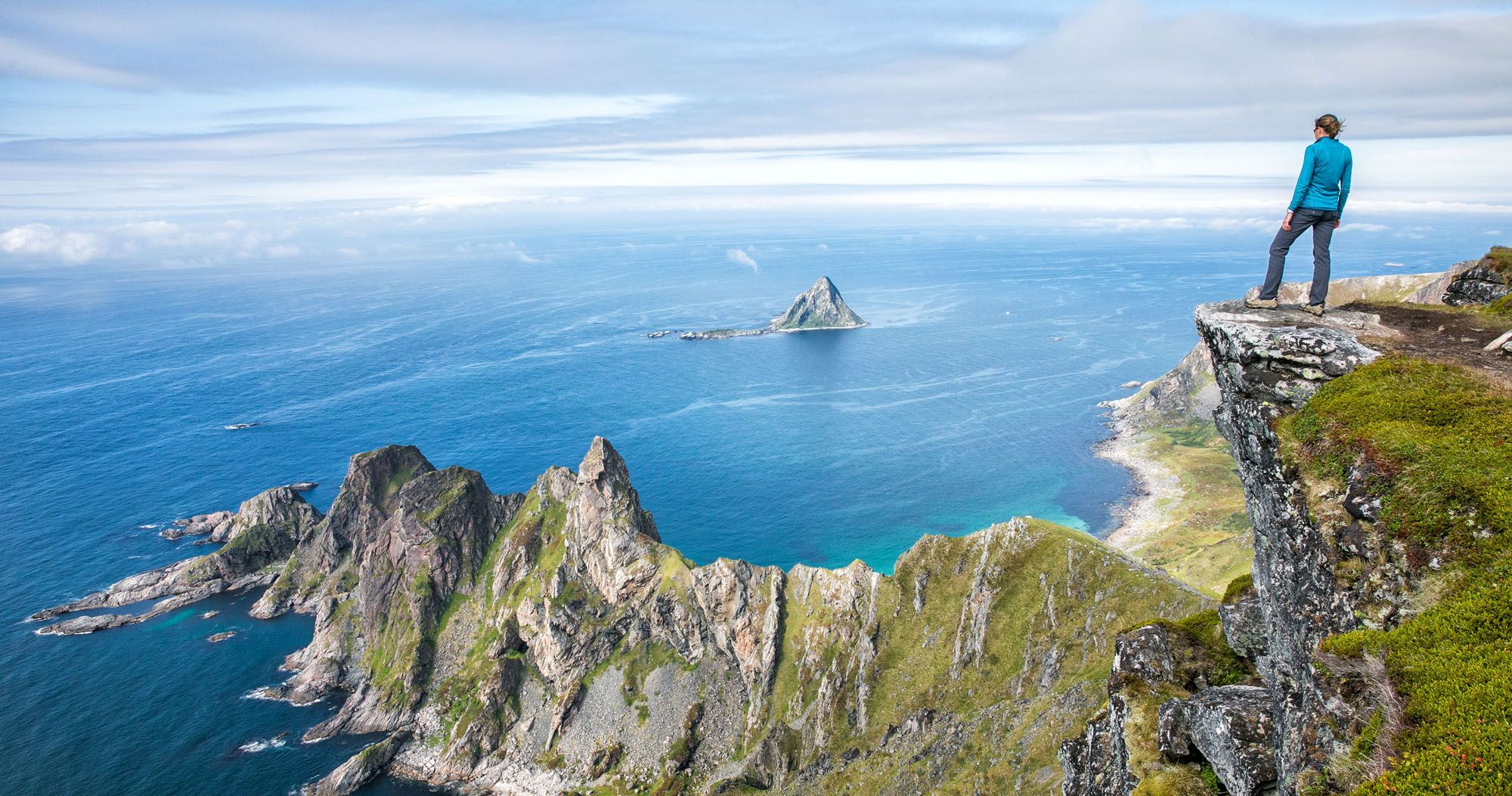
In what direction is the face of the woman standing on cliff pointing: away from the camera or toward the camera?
away from the camera

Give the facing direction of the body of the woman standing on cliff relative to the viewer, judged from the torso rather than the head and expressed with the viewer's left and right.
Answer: facing away from the viewer and to the left of the viewer
